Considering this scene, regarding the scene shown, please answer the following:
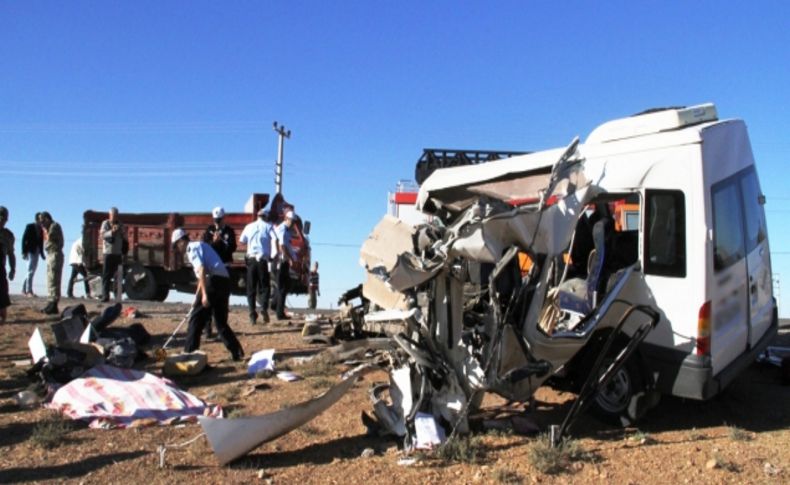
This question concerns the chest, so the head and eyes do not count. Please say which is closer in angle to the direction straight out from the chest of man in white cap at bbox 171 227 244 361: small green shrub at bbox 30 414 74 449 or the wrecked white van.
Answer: the small green shrub

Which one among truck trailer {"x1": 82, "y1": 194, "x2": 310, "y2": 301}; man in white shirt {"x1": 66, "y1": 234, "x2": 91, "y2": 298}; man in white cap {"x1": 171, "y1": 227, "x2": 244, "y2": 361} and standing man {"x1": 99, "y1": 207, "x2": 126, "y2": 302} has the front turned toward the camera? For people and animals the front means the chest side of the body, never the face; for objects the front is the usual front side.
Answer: the standing man

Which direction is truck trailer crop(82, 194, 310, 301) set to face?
to the viewer's right

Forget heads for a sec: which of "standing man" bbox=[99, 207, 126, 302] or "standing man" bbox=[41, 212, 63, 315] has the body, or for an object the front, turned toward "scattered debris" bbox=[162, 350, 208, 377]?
"standing man" bbox=[99, 207, 126, 302]

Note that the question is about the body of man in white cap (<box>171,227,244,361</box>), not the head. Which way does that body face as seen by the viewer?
to the viewer's left
